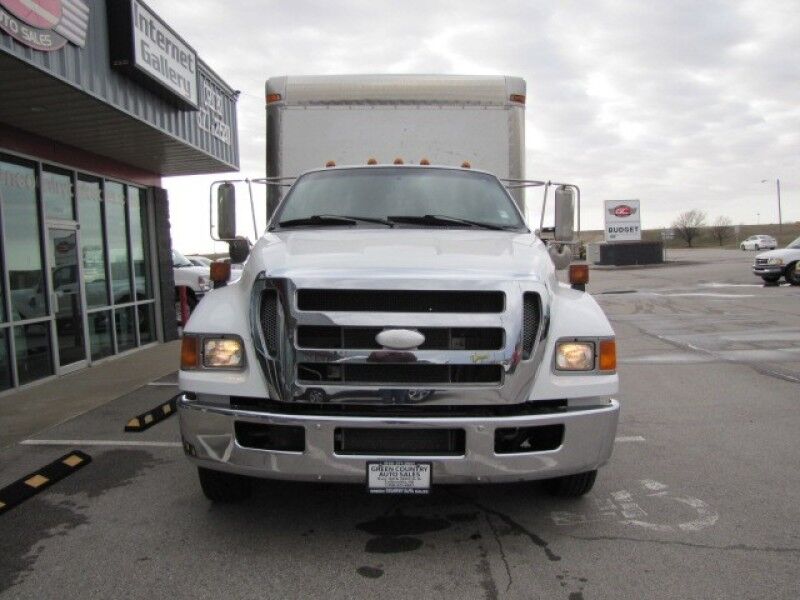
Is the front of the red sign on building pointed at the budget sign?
no

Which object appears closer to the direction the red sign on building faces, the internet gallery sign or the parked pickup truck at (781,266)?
the parked pickup truck

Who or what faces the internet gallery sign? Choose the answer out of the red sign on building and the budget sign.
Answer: the budget sign

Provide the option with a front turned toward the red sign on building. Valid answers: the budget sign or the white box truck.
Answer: the budget sign

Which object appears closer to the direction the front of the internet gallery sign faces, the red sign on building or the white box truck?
the white box truck

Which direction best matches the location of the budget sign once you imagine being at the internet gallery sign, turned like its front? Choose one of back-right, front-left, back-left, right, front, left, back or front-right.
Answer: left

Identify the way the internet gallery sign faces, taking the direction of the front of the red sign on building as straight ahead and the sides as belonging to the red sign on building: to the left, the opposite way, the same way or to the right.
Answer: the same way

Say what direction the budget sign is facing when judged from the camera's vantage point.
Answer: facing the viewer

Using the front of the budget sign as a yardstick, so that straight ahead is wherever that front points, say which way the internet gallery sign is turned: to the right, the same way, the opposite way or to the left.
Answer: to the left

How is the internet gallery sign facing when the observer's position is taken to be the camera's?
facing the viewer and to the right of the viewer

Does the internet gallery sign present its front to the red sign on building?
no

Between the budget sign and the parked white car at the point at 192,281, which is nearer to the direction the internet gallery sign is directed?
the budget sign

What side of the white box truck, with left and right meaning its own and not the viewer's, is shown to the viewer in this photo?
front

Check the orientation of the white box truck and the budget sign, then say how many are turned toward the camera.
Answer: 2

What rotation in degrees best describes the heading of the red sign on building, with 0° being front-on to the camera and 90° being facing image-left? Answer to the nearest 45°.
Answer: approximately 315°

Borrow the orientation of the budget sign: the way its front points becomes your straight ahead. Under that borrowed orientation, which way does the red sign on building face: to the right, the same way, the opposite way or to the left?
to the left

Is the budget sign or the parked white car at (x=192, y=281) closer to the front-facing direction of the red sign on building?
the budget sign
